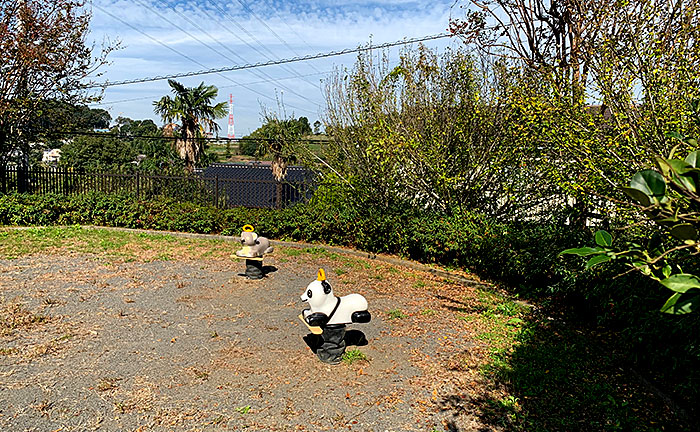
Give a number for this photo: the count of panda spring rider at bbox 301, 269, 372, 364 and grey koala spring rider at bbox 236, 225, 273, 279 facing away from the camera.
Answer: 0

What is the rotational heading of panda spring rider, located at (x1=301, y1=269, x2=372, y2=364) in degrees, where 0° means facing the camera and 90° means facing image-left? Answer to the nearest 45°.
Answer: approximately 90°

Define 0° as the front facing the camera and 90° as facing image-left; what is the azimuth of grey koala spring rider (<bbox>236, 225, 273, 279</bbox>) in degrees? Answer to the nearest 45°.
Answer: approximately 45°

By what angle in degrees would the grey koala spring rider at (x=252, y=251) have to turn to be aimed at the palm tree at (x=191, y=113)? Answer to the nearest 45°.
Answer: approximately 135° to its right

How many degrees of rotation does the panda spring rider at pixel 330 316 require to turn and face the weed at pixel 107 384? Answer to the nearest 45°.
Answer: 0° — it already faces it

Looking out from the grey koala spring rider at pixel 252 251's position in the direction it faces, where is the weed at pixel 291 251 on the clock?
The weed is roughly at 5 o'clock from the grey koala spring rider.

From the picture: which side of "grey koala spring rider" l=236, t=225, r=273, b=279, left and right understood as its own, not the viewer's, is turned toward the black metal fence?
right
